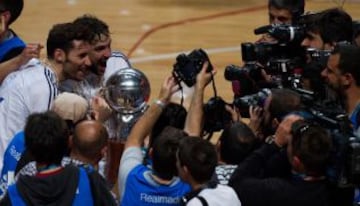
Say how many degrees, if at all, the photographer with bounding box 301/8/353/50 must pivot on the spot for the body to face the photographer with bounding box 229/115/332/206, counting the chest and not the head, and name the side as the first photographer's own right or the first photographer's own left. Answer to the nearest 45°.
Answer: approximately 90° to the first photographer's own left

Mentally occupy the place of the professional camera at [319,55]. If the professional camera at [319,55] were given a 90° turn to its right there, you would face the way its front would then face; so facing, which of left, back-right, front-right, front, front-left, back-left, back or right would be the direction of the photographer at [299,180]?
back

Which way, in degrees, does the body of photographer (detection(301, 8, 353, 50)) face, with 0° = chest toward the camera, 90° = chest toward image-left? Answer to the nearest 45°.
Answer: approximately 90°

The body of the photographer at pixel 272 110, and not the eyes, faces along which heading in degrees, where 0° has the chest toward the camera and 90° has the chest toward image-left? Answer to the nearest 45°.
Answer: approximately 90°

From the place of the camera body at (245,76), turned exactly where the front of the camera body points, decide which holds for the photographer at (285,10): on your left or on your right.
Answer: on your right

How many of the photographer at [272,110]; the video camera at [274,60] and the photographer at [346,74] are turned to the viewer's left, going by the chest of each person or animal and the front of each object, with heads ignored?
3

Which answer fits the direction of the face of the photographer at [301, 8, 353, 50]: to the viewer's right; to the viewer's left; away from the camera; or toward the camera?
to the viewer's left

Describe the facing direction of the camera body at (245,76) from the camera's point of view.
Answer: facing to the left of the viewer

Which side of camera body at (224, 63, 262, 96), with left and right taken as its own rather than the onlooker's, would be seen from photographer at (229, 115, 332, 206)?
left

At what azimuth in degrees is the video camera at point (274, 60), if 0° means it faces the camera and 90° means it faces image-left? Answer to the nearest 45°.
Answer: approximately 90°

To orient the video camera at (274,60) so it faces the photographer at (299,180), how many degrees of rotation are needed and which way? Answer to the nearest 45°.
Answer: approximately 90° to its left

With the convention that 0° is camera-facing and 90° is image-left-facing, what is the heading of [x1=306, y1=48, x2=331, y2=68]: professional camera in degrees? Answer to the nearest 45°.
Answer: approximately 90°

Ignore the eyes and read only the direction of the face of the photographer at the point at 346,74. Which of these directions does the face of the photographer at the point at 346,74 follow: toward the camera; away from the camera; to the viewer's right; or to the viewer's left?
to the viewer's left
